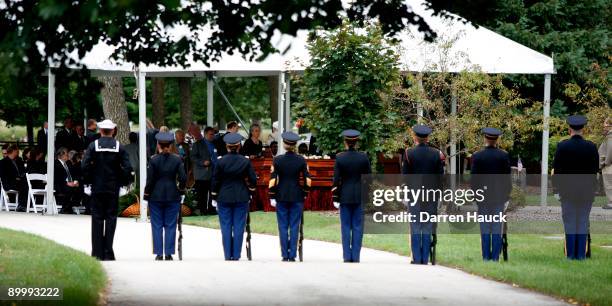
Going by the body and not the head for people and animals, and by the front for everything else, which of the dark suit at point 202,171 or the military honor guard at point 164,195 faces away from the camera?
the military honor guard

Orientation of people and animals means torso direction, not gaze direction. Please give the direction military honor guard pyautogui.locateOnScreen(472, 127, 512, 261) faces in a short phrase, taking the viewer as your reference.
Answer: facing away from the viewer

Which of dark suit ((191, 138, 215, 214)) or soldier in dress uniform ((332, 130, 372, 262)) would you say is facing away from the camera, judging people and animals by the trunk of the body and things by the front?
the soldier in dress uniform

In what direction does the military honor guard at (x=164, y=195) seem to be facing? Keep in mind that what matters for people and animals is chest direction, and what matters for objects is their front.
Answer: away from the camera

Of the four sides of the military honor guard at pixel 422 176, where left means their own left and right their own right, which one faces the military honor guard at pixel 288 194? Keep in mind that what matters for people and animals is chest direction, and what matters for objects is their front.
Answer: left

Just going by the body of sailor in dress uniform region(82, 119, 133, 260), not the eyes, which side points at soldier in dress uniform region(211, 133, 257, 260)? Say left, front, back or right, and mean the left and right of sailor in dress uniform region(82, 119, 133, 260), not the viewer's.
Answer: right

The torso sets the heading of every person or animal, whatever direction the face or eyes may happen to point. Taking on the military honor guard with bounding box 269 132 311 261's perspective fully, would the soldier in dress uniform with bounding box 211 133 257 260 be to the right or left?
on their left

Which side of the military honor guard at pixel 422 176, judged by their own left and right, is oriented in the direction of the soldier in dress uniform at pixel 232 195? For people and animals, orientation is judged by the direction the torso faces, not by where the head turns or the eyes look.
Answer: left

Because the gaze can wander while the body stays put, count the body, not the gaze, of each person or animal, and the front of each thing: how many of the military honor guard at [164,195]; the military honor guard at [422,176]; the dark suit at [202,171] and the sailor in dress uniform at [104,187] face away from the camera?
3

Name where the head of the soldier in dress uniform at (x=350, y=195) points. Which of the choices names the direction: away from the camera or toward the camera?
away from the camera

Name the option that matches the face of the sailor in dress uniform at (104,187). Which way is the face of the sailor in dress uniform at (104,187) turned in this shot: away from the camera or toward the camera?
away from the camera

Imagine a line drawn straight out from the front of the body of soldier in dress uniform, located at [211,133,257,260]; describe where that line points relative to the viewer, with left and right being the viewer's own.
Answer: facing away from the viewer

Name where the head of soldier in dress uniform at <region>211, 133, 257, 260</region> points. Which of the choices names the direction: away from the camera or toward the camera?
away from the camera

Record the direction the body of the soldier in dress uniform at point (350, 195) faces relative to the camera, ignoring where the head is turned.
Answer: away from the camera
